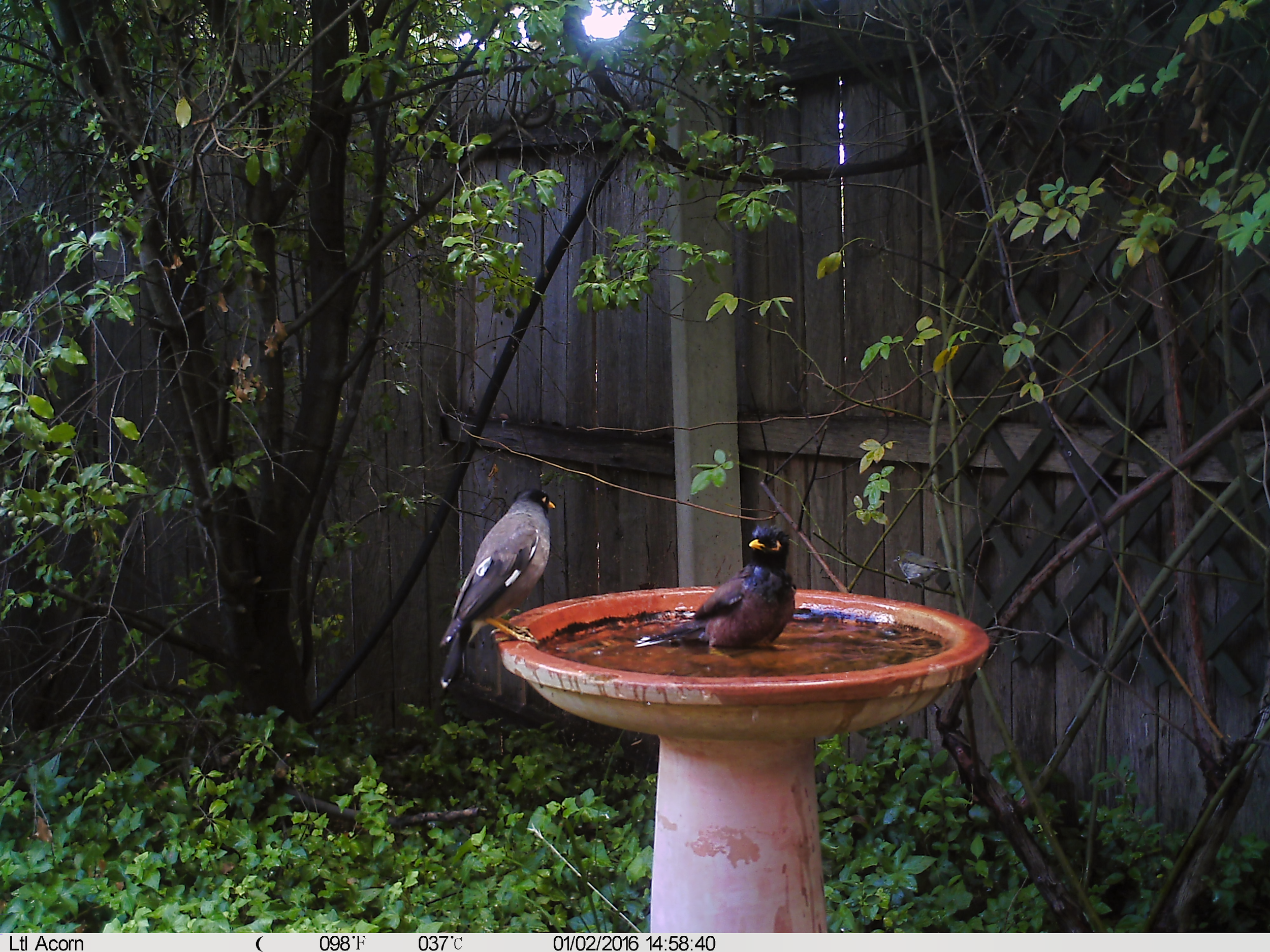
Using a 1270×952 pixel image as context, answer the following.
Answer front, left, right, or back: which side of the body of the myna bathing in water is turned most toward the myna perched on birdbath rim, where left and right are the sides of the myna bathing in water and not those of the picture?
back

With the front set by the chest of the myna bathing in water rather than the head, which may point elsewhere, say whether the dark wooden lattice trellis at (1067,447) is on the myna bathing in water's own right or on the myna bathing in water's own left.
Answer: on the myna bathing in water's own left

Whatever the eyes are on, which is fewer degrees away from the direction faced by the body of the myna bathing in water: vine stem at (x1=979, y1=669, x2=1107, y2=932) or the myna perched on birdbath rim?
the vine stem

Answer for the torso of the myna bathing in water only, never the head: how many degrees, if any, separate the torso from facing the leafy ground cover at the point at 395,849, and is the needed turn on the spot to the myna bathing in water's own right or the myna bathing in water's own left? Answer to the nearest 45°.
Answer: approximately 180°
